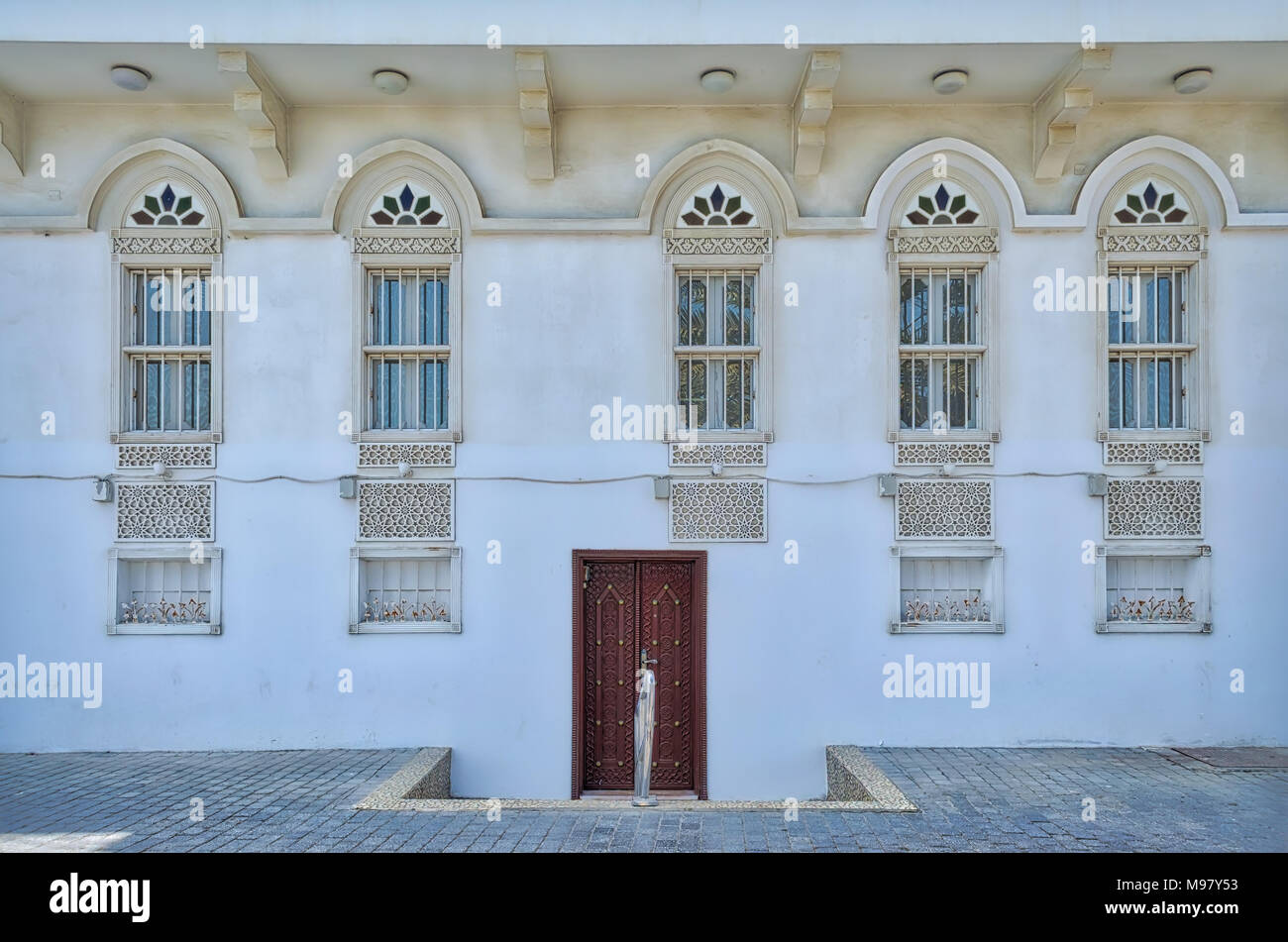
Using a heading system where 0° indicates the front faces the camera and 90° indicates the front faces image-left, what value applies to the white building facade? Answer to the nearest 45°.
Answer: approximately 0°
